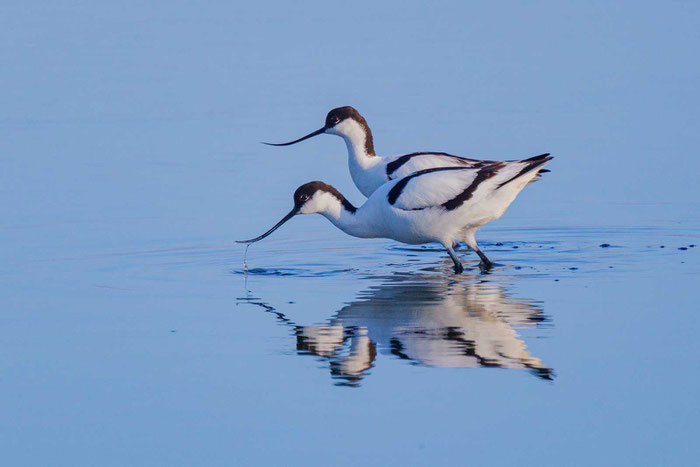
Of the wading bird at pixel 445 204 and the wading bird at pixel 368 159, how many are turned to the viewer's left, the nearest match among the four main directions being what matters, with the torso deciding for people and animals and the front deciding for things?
2

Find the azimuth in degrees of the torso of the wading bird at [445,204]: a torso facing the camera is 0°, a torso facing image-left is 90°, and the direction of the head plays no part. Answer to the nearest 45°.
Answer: approximately 90°

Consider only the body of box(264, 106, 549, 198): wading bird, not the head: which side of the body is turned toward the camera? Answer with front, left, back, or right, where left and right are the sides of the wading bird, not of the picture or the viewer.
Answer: left

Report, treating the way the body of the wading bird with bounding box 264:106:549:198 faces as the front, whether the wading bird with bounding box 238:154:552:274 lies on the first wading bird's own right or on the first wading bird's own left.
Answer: on the first wading bird's own left
